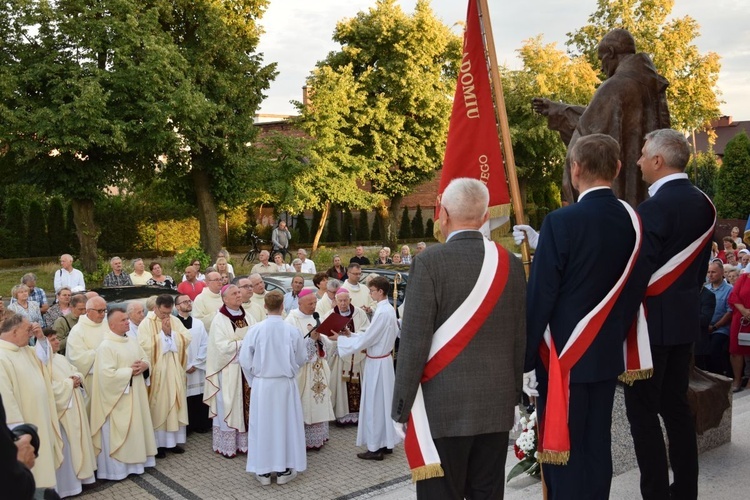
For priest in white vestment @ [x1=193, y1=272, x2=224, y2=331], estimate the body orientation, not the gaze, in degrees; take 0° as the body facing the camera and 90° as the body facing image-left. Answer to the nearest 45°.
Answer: approximately 315°

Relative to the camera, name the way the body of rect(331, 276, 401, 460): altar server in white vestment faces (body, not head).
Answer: to the viewer's left

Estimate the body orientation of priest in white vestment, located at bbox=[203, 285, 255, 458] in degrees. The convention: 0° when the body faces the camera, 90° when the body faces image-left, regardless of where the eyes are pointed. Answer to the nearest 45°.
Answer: approximately 315°

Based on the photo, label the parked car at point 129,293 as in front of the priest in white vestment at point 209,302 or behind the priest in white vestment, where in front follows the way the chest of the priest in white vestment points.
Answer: behind

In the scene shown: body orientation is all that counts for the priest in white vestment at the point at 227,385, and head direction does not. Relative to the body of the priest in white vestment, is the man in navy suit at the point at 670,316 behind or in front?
in front

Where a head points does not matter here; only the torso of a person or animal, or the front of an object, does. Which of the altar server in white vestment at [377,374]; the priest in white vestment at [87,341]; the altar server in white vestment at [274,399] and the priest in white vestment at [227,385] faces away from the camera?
the altar server in white vestment at [274,399]

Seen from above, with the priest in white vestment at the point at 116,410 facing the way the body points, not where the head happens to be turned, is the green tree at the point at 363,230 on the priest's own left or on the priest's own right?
on the priest's own left

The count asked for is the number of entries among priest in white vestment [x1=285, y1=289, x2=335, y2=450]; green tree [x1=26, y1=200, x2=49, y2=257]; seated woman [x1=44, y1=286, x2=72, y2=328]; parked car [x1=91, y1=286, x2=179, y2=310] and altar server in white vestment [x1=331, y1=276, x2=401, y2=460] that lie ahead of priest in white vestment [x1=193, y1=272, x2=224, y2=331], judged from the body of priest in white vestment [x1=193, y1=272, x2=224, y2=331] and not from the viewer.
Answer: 2

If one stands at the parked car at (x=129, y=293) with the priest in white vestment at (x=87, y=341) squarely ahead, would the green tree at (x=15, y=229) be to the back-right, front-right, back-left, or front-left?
back-right

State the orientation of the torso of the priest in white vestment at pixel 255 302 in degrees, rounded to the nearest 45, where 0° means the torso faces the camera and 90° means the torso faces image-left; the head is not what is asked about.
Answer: approximately 315°

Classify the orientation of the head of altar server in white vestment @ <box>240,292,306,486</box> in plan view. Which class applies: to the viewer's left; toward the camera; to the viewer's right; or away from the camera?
away from the camera

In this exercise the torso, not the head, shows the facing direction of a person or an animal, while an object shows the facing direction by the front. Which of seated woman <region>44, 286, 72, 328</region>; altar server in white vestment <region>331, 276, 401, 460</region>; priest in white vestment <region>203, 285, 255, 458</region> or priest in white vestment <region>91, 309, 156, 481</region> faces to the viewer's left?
altar server in white vestment <region>331, 276, 401, 460</region>

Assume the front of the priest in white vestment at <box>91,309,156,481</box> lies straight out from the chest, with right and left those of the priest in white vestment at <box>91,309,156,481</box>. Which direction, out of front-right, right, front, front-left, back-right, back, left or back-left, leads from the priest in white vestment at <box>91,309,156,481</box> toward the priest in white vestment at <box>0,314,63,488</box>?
right

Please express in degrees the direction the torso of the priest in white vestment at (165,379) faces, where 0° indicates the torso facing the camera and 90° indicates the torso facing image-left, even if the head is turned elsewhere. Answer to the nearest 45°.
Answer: approximately 315°
